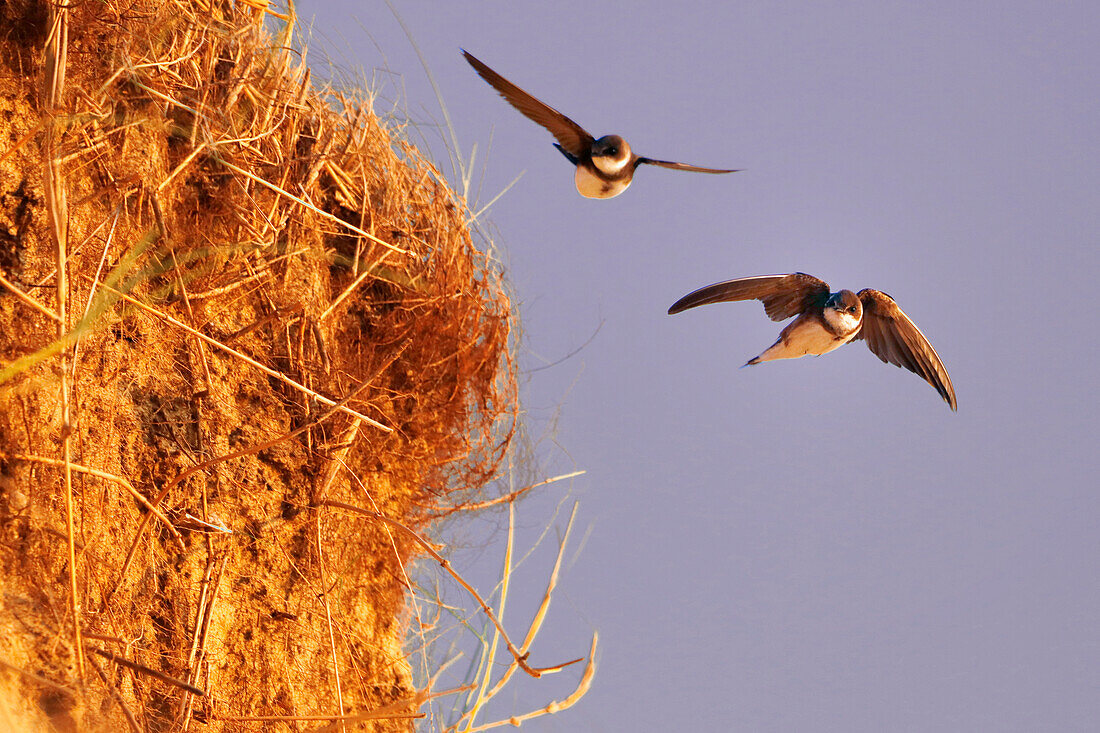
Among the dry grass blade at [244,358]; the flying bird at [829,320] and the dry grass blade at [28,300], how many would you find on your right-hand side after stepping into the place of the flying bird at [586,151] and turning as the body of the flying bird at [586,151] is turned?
2

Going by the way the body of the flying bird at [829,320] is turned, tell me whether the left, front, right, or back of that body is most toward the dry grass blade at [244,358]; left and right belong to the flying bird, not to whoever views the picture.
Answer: right

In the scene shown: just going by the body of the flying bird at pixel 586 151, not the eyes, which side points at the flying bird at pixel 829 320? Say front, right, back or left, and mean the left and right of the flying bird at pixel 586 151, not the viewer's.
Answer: left

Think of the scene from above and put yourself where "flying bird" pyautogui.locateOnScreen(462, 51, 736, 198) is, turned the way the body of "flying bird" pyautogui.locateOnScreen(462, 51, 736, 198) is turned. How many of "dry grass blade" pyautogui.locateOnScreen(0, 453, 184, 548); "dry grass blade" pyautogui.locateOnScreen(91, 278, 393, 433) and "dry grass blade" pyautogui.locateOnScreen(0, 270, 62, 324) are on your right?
3

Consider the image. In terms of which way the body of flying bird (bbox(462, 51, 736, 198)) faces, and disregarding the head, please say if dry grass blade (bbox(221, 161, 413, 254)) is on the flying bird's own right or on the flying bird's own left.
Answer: on the flying bird's own right

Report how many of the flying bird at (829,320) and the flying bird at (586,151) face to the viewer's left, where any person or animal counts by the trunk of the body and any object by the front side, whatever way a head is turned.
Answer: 0

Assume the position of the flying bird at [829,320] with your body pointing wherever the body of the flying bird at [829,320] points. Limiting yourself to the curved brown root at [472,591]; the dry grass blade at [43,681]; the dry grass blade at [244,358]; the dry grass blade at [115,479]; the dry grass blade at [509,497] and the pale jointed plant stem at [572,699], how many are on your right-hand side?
6

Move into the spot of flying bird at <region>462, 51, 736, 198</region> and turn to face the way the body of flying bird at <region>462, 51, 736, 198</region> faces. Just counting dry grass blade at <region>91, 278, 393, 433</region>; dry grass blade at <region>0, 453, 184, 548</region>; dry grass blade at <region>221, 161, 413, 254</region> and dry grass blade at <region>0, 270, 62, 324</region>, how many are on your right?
4

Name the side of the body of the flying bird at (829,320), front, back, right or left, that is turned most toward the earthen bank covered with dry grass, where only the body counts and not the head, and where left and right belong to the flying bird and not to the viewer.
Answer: right

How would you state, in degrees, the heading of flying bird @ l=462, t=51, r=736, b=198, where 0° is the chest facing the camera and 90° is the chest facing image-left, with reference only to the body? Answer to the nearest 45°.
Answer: approximately 315°
